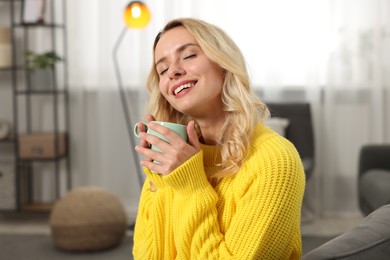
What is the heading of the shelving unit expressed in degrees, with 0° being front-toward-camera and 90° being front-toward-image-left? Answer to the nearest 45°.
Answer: approximately 0°

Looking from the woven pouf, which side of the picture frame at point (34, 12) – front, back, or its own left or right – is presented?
front

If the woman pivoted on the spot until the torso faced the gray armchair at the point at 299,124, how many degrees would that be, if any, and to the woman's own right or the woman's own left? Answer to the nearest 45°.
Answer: approximately 135° to the woman's own right

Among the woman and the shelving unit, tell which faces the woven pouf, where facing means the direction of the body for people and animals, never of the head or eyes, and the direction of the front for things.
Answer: the shelving unit

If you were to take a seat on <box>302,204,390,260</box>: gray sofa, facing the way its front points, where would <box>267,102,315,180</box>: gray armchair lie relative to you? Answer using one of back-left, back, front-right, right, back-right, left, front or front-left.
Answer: back-right

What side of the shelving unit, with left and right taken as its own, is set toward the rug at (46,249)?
front

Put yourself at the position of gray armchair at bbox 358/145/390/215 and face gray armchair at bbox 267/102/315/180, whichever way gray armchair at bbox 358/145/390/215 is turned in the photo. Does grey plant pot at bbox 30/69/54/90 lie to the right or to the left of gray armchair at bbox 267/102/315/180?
left
